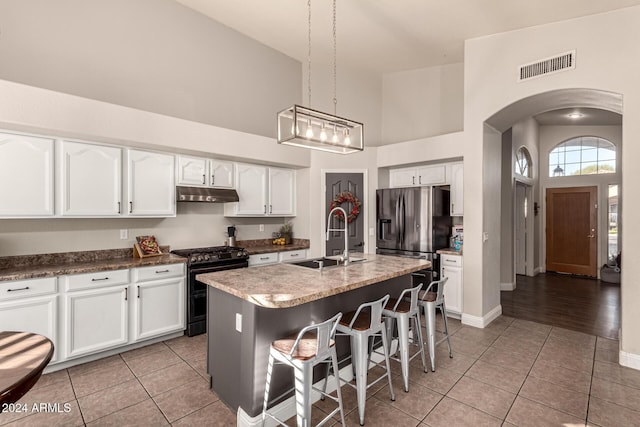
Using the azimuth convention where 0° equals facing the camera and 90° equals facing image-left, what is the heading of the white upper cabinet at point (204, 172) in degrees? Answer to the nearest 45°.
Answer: approximately 315°

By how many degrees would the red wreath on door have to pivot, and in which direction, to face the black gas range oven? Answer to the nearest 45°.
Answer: approximately 45° to its right

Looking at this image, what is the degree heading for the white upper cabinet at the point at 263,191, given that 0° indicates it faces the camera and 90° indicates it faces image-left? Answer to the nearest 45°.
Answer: approximately 315°

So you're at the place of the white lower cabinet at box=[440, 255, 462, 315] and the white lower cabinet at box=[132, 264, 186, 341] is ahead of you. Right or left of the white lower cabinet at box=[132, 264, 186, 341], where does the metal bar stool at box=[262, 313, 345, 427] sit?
left

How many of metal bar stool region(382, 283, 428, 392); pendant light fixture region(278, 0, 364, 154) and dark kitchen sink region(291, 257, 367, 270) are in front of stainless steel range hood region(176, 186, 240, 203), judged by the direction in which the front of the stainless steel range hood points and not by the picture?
3

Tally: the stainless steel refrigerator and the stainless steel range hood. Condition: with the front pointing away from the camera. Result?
0

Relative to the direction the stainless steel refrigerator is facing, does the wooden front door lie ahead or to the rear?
to the rear

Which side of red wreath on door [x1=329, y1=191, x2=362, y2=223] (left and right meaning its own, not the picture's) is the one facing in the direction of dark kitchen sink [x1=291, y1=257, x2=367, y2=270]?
front

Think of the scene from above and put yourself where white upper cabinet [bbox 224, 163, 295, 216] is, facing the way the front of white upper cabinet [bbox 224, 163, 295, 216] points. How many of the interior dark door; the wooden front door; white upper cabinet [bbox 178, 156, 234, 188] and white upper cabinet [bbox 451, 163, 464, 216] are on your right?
1

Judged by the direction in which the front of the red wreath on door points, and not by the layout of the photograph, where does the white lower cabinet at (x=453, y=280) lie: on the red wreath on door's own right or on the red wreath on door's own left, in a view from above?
on the red wreath on door's own left

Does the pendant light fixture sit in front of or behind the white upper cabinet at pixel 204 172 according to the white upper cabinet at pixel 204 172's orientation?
in front

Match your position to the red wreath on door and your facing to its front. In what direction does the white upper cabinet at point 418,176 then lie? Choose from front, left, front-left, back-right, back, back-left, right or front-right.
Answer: left
